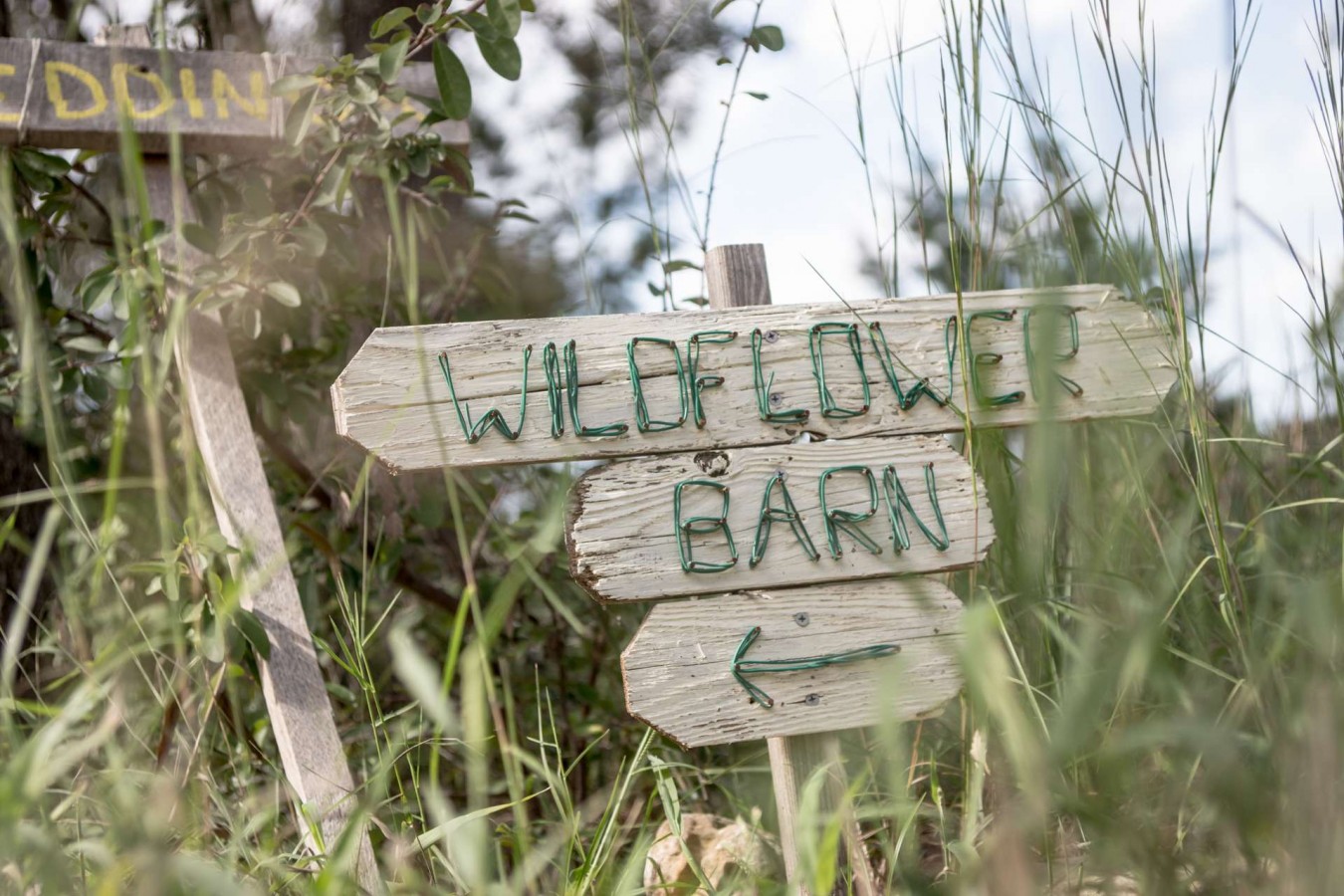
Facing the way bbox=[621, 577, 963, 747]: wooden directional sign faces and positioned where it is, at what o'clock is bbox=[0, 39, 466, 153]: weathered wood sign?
The weathered wood sign is roughly at 4 o'clock from the wooden directional sign.

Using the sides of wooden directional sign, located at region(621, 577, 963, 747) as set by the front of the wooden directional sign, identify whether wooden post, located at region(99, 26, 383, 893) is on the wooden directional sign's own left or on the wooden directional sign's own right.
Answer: on the wooden directional sign's own right

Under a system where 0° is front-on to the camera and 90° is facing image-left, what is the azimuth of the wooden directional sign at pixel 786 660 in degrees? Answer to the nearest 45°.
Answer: approximately 0°
